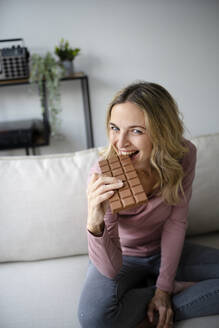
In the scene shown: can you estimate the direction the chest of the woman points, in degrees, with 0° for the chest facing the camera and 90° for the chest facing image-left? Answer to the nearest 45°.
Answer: approximately 0°

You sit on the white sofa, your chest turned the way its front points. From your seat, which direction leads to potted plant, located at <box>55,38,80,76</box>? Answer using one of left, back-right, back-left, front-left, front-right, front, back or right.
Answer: back

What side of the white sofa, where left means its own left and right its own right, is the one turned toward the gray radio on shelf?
back

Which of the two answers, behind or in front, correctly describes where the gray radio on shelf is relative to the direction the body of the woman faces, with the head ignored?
behind

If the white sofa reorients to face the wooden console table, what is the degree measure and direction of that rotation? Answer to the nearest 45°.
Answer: approximately 180°

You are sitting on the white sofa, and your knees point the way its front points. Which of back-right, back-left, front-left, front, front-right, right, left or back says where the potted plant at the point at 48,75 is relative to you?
back
